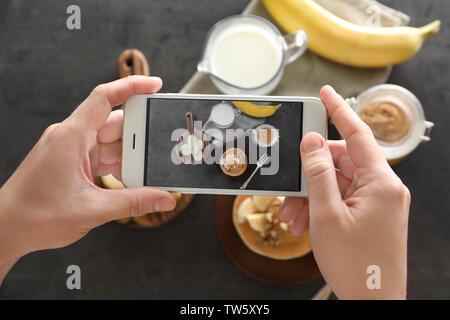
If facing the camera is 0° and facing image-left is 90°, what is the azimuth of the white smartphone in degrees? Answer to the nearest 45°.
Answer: approximately 0°

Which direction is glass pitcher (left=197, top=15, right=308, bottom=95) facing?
to the viewer's left

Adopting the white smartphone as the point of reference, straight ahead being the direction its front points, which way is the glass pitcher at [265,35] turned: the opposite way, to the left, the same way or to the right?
to the right

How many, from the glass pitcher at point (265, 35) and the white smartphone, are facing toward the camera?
1
